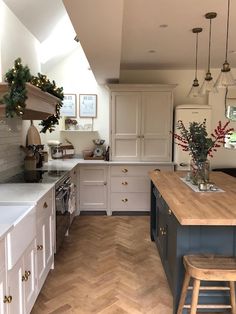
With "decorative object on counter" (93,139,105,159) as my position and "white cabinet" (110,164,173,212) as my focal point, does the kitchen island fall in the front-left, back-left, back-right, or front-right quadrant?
front-right

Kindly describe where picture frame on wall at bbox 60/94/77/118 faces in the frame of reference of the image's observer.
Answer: facing the viewer

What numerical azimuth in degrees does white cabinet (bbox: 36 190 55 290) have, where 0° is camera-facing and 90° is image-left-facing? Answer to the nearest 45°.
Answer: approximately 270°

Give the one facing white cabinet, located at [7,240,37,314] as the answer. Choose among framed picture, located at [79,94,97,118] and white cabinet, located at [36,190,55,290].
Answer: the framed picture

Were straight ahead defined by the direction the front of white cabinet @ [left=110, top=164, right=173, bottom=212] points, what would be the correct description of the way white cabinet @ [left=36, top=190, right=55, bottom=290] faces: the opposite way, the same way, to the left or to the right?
to the left

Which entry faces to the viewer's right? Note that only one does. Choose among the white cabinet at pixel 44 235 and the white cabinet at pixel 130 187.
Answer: the white cabinet at pixel 44 235

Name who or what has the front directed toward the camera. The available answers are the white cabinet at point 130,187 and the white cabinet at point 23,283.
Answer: the white cabinet at point 130,187

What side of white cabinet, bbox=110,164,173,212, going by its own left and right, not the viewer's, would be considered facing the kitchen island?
front

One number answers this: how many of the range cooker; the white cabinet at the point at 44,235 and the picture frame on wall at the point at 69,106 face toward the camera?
1

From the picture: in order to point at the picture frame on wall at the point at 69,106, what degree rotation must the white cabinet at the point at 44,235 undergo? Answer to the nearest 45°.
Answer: approximately 90° to its left

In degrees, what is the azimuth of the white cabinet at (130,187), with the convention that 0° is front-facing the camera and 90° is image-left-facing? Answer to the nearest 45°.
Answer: approximately 0°

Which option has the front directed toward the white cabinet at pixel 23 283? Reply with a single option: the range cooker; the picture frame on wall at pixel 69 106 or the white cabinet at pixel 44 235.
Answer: the picture frame on wall

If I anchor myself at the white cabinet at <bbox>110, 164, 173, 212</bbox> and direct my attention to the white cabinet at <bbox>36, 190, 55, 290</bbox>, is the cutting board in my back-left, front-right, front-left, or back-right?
front-right

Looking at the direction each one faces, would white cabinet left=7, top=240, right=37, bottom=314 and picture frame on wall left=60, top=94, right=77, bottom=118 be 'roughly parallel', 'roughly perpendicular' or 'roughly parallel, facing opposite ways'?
roughly perpendicular

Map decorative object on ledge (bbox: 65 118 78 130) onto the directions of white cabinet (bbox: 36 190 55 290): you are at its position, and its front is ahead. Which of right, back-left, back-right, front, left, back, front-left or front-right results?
left

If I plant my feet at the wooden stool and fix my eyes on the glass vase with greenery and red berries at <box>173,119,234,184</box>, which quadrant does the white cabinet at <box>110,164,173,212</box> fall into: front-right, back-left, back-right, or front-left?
front-left

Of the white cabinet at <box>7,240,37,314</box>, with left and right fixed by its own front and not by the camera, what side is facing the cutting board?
left

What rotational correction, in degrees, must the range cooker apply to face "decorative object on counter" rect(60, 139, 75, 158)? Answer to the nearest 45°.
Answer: approximately 90° to its left

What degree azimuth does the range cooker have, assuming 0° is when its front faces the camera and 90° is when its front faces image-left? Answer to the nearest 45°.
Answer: approximately 270°

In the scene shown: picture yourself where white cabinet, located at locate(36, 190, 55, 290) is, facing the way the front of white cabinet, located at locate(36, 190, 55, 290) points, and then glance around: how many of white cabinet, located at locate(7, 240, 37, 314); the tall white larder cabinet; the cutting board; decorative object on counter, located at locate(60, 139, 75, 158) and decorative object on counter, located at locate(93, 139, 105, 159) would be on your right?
1
